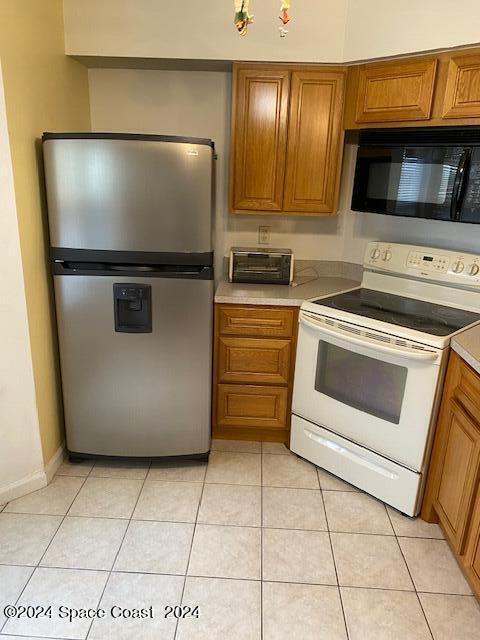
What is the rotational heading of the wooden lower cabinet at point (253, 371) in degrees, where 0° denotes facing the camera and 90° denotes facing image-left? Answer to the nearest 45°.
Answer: approximately 0°

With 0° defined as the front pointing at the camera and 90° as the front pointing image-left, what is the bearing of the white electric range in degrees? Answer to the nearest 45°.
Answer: approximately 45°

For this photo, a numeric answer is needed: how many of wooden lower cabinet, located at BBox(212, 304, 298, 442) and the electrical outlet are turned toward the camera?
2

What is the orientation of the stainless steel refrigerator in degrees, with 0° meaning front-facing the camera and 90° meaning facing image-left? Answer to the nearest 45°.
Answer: approximately 0°
